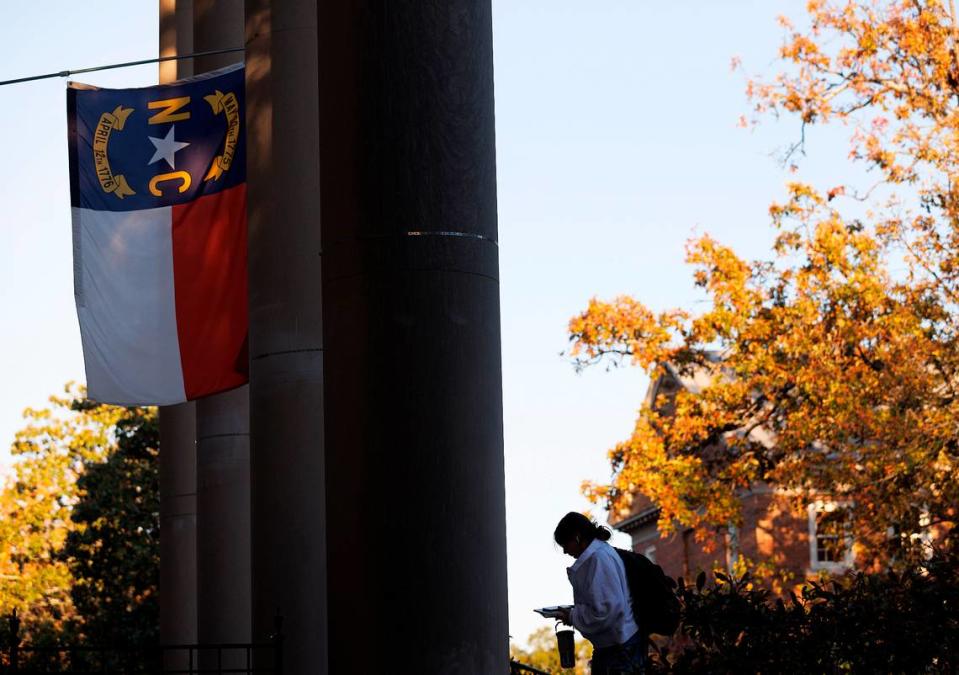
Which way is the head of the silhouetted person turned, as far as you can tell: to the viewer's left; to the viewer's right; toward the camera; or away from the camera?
to the viewer's left

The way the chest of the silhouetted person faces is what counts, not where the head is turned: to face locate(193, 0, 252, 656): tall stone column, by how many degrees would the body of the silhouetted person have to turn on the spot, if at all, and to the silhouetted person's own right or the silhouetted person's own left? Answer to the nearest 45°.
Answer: approximately 45° to the silhouetted person's own right

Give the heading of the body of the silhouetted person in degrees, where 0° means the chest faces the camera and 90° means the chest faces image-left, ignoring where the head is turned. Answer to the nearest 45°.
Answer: approximately 90°

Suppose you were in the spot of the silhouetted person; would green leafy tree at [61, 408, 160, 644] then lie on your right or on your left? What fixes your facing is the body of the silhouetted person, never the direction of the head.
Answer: on your right
